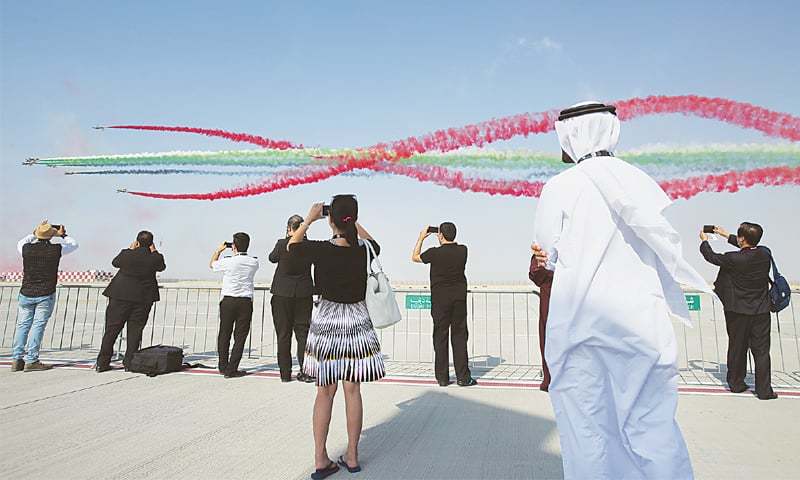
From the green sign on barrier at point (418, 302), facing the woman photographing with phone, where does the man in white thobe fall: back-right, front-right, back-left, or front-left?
front-left

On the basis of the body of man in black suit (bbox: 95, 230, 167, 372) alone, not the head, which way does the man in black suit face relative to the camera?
away from the camera

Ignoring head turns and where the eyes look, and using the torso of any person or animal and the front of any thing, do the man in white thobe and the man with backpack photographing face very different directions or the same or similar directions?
same or similar directions

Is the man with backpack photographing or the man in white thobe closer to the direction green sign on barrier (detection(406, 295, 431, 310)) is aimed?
the man in white thobe

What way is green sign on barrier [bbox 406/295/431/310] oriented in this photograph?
toward the camera

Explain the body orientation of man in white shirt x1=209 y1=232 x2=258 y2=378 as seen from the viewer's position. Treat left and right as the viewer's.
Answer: facing away from the viewer and to the left of the viewer

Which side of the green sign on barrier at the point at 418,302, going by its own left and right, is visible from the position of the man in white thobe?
front

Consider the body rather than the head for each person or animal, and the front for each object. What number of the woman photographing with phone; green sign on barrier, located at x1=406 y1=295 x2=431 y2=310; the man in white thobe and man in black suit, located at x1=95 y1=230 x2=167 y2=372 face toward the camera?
1

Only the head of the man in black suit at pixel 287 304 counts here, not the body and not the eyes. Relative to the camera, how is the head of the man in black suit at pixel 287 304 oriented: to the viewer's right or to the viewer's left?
to the viewer's left

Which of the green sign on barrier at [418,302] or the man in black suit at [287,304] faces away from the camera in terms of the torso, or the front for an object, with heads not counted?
the man in black suit

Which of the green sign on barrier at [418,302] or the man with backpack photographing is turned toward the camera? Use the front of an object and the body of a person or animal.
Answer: the green sign on barrier

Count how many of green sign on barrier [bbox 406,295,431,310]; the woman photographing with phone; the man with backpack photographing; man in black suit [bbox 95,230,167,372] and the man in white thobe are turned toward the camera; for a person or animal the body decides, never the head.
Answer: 1

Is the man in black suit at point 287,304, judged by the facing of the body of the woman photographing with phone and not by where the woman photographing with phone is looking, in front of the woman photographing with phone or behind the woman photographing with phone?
in front

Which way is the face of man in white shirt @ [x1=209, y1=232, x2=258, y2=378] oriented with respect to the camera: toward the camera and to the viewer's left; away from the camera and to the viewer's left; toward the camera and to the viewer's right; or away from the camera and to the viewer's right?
away from the camera and to the viewer's left

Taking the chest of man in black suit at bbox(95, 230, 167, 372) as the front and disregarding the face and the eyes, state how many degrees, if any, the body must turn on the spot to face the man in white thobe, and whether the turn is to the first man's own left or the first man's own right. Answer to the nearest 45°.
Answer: approximately 180°
